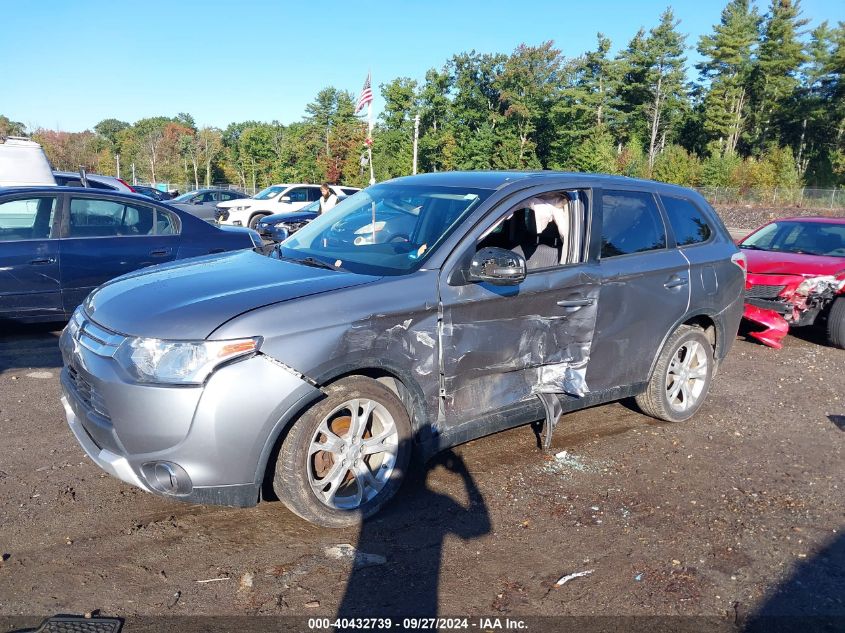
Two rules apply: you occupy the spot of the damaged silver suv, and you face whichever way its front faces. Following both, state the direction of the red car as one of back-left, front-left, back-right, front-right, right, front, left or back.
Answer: back

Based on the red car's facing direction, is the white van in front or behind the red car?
in front

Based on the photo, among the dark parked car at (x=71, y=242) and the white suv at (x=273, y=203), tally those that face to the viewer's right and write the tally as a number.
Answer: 0

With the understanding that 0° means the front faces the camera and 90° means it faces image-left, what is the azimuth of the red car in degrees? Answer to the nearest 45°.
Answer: approximately 45°

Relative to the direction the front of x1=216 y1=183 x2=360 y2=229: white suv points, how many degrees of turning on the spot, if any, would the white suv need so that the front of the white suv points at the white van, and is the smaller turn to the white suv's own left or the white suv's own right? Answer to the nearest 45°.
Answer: approximately 45° to the white suv's own left

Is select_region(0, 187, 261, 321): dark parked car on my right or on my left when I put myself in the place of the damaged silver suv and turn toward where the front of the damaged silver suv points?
on my right

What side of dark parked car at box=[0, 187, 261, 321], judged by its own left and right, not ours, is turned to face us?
left

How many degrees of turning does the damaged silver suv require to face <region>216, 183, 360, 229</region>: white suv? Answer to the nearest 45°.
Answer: approximately 135° to its right

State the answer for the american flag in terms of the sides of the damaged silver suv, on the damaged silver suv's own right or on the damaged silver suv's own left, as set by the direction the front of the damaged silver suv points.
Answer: on the damaged silver suv's own right

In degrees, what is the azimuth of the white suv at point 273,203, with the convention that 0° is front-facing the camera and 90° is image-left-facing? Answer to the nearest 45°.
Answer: approximately 45°
